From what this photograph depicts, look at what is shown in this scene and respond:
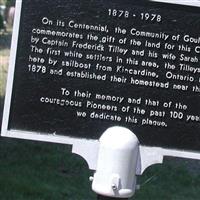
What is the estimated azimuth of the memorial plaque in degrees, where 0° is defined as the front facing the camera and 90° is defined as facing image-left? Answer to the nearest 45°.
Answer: approximately 0°
